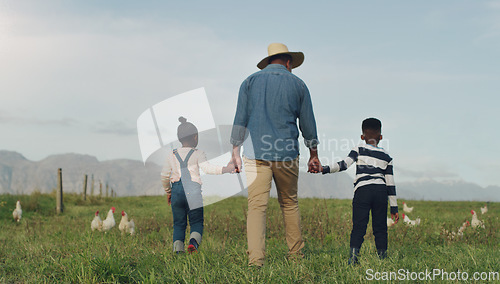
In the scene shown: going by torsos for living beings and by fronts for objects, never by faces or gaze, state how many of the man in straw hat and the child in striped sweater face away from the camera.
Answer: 2

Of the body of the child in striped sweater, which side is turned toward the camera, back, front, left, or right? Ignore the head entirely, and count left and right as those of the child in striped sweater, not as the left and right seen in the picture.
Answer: back

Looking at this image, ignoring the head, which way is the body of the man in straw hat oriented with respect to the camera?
away from the camera

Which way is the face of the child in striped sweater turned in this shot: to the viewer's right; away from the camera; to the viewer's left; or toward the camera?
away from the camera

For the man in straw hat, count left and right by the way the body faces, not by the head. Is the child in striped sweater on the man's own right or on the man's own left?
on the man's own right

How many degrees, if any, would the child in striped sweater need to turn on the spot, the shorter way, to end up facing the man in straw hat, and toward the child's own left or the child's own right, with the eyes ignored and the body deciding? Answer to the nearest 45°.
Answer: approximately 135° to the child's own left
